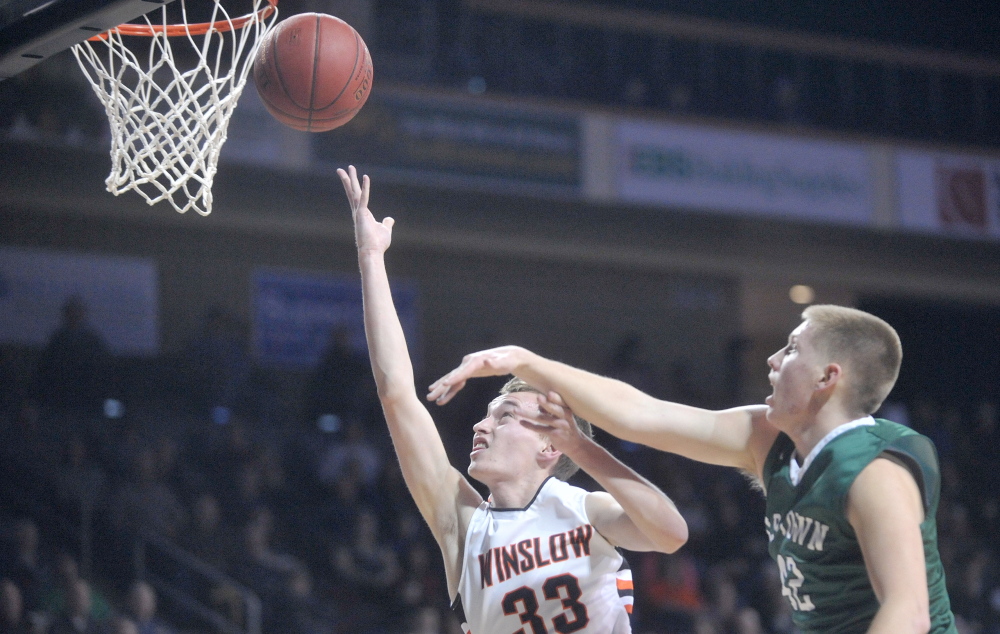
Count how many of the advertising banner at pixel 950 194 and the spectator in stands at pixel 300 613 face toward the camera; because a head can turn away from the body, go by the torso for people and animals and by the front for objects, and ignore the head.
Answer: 2

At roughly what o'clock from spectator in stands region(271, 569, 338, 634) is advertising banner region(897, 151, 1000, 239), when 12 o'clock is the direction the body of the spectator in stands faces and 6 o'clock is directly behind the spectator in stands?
The advertising banner is roughly at 8 o'clock from the spectator in stands.

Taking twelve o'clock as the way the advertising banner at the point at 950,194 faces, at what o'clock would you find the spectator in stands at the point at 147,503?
The spectator in stands is roughly at 1 o'clock from the advertising banner.

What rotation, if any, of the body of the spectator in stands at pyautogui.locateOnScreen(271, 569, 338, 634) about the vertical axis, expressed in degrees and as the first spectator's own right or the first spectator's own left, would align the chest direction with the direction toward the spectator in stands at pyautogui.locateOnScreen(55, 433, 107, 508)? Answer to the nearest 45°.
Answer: approximately 90° to the first spectator's own right

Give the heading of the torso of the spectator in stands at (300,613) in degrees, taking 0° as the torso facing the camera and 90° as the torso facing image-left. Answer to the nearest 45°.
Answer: approximately 0°

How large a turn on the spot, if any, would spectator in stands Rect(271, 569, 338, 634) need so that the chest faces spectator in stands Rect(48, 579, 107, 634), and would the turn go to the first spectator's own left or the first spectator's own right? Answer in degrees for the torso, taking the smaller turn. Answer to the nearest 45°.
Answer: approximately 45° to the first spectator's own right

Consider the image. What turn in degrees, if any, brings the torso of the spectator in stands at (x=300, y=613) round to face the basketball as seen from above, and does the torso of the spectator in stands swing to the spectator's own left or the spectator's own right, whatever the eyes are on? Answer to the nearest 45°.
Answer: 0° — they already face it

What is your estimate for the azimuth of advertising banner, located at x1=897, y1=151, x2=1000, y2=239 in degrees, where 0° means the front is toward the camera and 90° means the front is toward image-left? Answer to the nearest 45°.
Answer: approximately 0°

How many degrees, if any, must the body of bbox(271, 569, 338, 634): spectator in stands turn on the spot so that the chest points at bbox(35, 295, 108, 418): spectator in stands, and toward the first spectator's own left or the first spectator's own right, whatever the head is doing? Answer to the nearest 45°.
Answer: approximately 135° to the first spectator's own right

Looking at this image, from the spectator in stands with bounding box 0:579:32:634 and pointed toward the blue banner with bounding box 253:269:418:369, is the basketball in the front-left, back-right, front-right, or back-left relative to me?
back-right

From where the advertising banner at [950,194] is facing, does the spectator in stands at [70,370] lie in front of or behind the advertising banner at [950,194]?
in front

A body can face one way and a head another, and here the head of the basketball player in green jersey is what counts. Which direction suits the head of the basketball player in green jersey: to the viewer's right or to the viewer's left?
to the viewer's left
